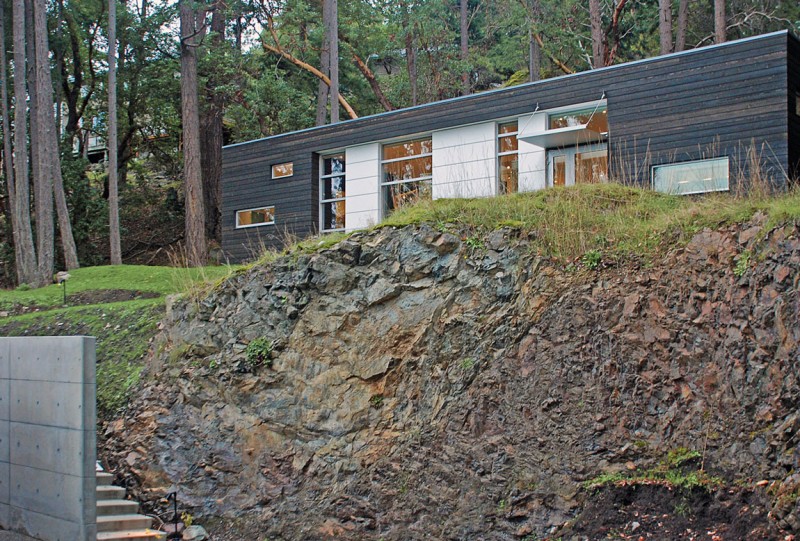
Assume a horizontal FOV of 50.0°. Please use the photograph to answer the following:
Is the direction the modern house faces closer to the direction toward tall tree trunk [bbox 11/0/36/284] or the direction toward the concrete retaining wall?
the concrete retaining wall

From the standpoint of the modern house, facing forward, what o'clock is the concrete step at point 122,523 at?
The concrete step is roughly at 12 o'clock from the modern house.

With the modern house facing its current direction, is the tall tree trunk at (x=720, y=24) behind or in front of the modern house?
behind

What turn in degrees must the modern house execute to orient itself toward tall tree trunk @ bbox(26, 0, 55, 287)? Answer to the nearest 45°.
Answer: approximately 45° to its right

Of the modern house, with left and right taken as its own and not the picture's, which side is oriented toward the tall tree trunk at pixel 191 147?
right

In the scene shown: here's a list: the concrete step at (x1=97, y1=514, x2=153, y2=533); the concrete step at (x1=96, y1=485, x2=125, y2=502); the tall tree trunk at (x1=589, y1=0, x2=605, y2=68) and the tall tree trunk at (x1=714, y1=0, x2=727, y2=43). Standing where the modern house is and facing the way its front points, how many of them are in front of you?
2

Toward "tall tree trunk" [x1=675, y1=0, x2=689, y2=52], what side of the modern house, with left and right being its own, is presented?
back

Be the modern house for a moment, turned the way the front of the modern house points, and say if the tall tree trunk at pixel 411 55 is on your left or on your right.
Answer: on your right

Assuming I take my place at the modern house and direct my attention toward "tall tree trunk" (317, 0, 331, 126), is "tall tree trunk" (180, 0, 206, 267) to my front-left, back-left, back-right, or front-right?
front-left

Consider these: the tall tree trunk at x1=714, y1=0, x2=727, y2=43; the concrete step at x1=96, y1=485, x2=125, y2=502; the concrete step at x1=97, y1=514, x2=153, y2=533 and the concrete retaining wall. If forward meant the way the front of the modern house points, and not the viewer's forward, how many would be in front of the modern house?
3

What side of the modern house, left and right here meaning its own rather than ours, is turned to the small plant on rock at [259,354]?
front

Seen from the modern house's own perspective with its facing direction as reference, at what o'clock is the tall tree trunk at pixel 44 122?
The tall tree trunk is roughly at 2 o'clock from the modern house.

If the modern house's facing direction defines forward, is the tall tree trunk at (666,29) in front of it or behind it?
behind
